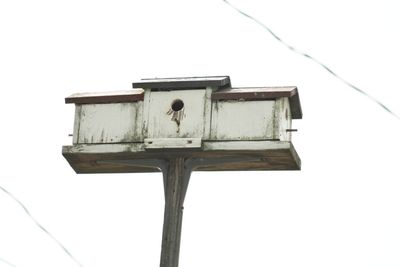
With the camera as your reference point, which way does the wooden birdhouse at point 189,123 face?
facing the viewer
